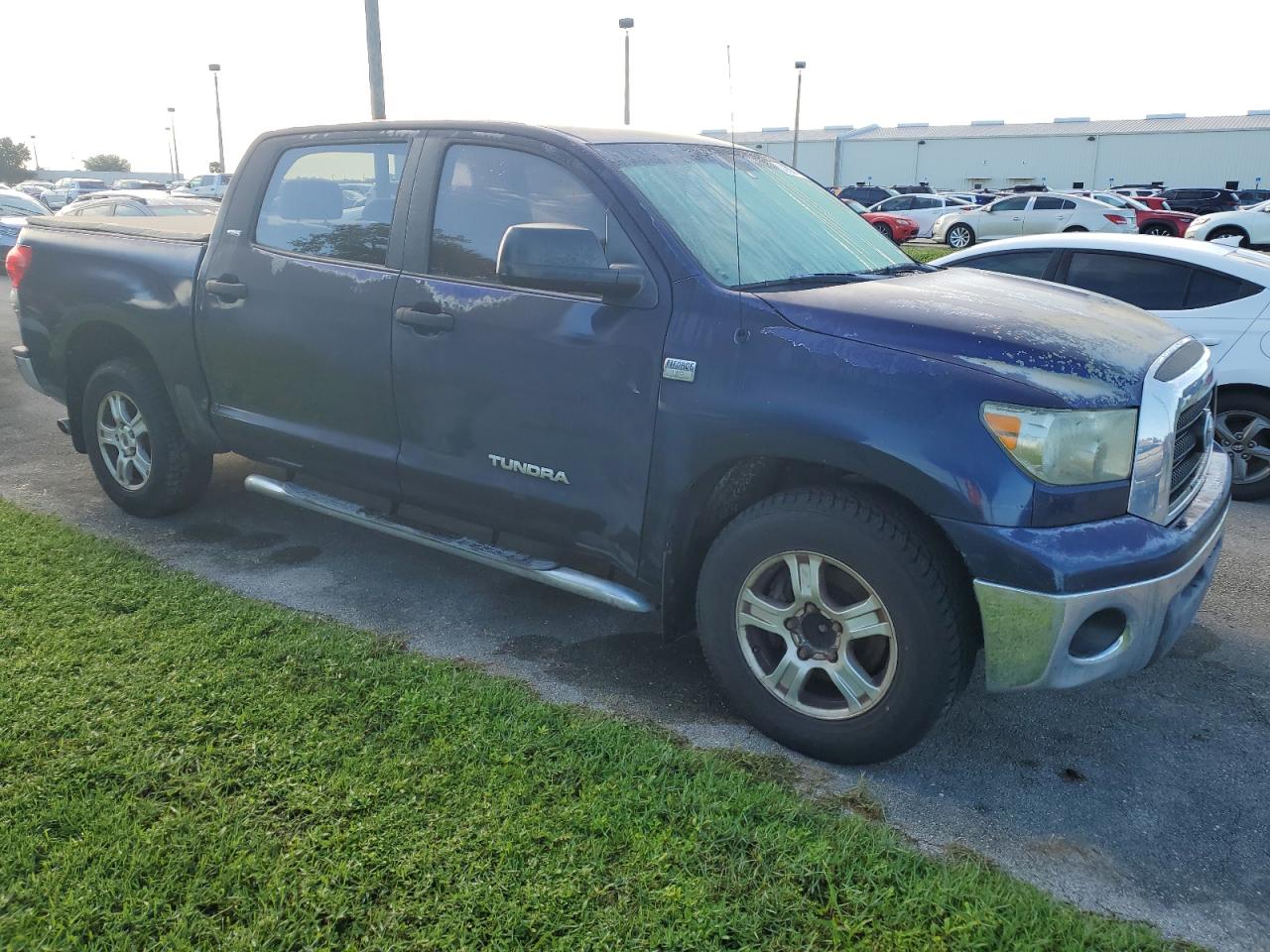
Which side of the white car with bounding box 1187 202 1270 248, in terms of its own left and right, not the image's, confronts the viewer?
left

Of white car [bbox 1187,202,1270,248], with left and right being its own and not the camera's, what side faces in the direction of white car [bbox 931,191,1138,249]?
front

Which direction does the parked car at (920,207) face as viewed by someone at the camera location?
facing to the left of the viewer

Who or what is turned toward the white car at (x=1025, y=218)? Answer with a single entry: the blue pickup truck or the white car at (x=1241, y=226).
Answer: the white car at (x=1241, y=226)

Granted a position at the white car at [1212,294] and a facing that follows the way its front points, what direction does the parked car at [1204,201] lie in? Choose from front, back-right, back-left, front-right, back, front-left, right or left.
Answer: front-right

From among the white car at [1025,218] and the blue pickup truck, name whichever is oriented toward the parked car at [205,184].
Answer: the white car

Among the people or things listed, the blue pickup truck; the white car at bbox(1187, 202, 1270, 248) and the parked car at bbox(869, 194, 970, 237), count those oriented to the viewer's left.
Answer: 2

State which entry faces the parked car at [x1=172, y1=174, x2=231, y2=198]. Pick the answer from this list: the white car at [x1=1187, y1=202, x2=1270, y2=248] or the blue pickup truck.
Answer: the white car

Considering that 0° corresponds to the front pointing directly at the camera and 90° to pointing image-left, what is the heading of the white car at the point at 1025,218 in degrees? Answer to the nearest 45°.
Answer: approximately 90°

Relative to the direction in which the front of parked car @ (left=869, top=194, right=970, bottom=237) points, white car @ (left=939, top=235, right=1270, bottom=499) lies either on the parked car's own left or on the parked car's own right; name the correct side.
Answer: on the parked car's own left

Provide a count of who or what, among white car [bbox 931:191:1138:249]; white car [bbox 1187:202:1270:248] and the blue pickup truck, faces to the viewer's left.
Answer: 2

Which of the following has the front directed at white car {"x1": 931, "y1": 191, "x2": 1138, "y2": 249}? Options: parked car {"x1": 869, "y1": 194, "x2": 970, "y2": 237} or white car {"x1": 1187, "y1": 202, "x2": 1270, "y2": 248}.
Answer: white car {"x1": 1187, "y1": 202, "x2": 1270, "y2": 248}

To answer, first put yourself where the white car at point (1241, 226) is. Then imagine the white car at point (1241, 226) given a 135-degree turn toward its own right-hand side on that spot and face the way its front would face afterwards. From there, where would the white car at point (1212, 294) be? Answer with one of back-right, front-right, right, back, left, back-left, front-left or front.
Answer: back-right

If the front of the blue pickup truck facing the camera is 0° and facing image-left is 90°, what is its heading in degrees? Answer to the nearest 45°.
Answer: approximately 315°

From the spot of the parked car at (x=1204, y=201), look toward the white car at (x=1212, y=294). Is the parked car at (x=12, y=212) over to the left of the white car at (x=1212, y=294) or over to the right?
right

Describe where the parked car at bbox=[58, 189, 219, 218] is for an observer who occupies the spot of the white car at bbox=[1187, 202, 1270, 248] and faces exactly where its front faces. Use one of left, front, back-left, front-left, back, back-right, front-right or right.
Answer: front-left

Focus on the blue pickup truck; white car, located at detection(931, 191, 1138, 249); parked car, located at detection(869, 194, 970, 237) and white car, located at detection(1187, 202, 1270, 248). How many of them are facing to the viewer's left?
3

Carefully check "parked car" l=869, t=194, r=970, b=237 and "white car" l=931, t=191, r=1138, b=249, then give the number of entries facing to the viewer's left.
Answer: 2

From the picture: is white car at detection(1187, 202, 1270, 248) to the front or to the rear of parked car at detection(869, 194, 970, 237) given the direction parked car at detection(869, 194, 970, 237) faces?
to the rear
